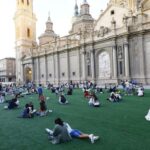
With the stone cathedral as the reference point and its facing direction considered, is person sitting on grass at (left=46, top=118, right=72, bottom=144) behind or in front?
in front
